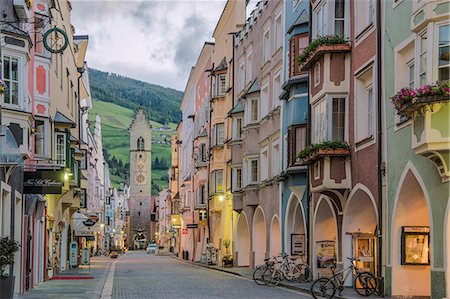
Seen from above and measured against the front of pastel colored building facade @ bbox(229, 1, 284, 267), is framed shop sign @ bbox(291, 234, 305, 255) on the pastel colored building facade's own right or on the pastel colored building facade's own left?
on the pastel colored building facade's own left

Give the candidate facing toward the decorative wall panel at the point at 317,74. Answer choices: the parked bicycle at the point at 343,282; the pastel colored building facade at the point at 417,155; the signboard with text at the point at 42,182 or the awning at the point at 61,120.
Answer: the awning

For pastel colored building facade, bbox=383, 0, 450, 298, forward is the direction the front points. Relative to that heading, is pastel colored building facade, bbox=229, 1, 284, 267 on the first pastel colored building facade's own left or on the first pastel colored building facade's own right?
on the first pastel colored building facade's own right

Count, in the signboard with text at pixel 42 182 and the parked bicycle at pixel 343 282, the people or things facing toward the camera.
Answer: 1

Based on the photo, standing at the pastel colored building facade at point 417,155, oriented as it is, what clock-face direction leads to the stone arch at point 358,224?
The stone arch is roughly at 4 o'clock from the pastel colored building facade.

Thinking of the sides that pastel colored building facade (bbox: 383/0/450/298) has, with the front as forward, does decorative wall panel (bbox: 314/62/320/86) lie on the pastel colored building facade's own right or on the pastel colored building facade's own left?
on the pastel colored building facade's own right
